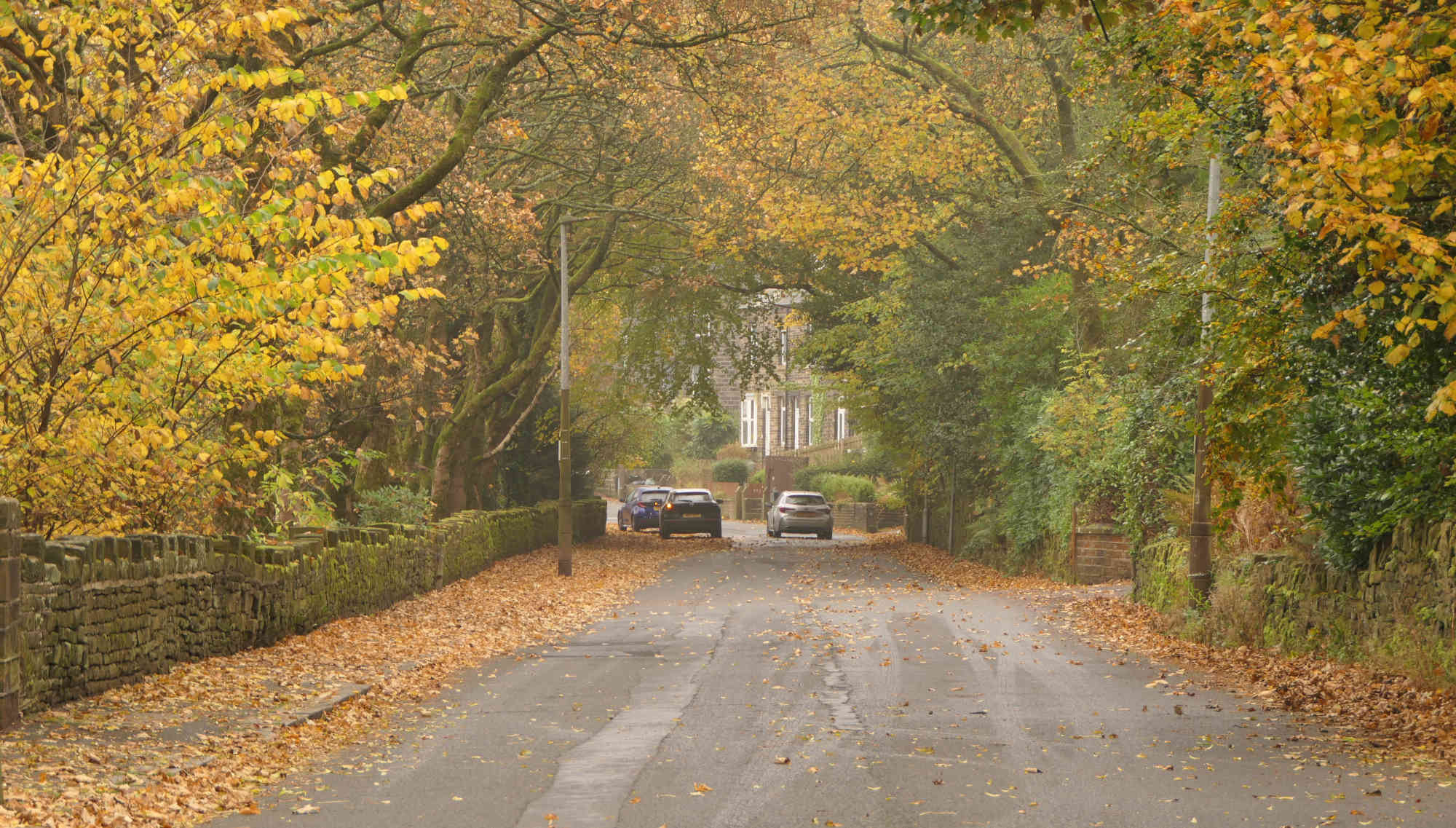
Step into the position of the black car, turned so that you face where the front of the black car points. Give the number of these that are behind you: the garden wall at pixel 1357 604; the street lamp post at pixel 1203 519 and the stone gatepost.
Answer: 3

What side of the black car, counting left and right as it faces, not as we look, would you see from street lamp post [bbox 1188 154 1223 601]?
back

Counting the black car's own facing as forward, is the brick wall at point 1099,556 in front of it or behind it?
behind

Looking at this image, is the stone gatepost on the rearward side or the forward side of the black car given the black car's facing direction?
on the rearward side

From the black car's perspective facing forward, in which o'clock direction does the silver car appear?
The silver car is roughly at 2 o'clock from the black car.

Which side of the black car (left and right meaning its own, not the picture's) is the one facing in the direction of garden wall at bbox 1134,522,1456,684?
back

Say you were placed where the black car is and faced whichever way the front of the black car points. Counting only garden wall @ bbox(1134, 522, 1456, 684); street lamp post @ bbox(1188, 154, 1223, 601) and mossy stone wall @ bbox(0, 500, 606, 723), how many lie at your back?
3

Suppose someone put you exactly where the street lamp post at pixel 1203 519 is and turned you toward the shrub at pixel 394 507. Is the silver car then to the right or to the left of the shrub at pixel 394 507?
right

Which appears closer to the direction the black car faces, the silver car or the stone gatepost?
the silver car

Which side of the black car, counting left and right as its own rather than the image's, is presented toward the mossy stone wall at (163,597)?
back

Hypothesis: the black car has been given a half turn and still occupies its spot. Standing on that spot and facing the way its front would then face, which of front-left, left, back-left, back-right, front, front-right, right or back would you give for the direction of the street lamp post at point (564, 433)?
front

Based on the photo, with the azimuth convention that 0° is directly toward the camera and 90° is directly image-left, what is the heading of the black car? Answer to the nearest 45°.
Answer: approximately 180°
